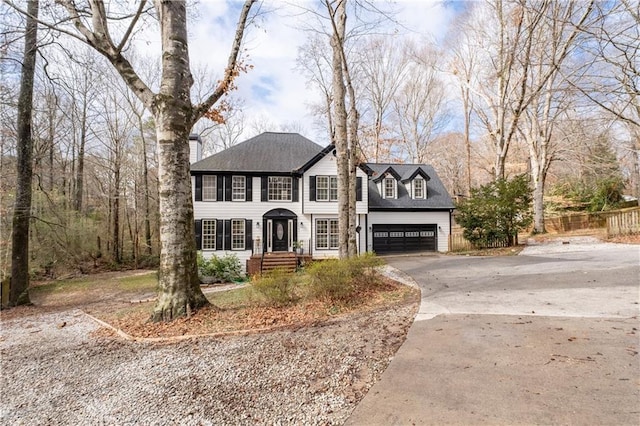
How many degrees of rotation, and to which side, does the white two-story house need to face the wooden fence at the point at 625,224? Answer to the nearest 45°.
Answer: approximately 90° to its left

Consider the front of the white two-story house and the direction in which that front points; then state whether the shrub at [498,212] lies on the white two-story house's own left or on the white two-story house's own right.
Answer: on the white two-story house's own left

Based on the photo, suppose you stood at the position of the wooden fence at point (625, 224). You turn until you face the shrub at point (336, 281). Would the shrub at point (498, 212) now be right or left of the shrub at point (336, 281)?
right

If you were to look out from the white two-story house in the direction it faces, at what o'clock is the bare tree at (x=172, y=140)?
The bare tree is roughly at 12 o'clock from the white two-story house.

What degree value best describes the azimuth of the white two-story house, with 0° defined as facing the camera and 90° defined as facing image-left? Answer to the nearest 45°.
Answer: approximately 0°

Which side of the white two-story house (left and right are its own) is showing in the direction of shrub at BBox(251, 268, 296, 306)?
front

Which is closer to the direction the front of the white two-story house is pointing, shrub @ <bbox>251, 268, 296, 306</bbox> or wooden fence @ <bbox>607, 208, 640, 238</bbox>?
the shrub

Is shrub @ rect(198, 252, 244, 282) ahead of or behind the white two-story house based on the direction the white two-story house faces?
ahead
